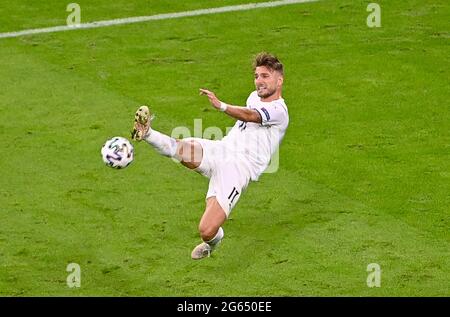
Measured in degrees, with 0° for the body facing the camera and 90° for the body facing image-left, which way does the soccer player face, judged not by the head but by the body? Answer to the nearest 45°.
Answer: approximately 45°
